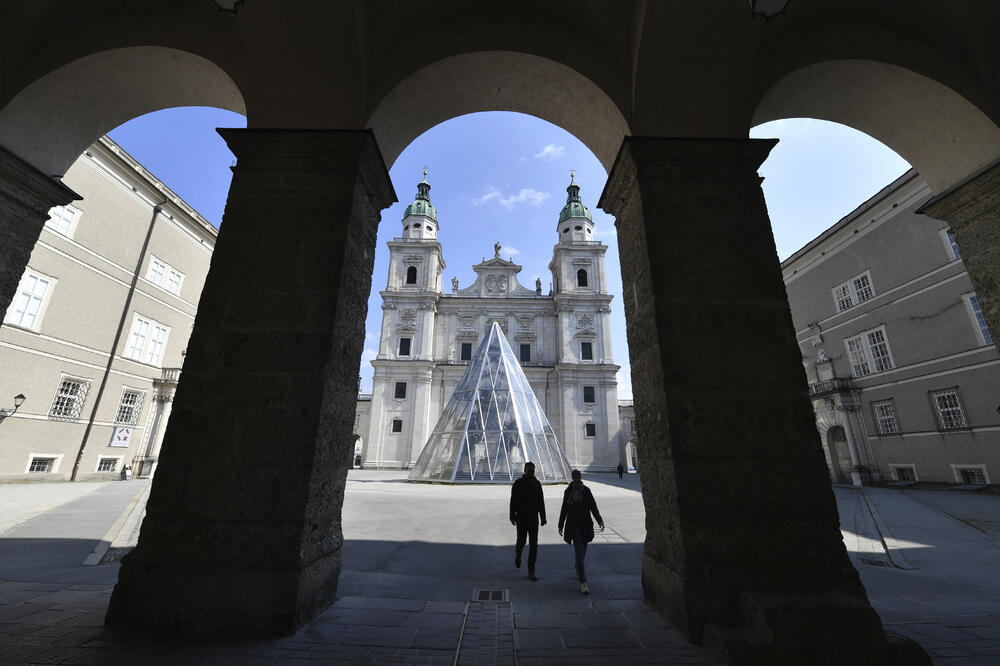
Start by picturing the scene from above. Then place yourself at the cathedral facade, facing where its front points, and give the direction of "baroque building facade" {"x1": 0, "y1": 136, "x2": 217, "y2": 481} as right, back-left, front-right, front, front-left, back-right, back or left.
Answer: front-right

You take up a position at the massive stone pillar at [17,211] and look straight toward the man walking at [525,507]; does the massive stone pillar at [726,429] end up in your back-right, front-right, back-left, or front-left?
front-right

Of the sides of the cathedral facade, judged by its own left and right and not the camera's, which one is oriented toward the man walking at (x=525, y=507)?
front

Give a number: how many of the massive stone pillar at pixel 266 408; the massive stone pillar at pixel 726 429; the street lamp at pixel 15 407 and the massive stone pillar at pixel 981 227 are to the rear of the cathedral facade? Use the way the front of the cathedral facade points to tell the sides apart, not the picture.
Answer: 0

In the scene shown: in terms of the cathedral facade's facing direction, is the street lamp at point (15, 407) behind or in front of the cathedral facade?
in front

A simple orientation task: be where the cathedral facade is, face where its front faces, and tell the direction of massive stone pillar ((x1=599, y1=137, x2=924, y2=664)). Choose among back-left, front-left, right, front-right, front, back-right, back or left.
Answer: front

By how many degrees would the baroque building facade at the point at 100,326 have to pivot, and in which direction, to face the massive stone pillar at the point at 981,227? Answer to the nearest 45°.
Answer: approximately 45° to its right

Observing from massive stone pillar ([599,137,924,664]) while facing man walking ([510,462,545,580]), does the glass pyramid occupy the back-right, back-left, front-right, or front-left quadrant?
front-right

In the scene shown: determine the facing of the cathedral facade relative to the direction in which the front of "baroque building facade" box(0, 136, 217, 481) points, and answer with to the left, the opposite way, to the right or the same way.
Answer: to the right

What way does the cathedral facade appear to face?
toward the camera

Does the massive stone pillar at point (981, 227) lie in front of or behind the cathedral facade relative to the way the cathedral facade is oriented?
in front

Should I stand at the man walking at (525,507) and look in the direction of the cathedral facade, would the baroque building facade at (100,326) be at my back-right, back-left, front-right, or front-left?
front-left

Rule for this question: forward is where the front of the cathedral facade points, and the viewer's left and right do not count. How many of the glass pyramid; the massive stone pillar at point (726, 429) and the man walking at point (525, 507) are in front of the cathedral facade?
3

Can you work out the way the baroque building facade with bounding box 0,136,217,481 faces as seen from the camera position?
facing the viewer and to the right of the viewer
